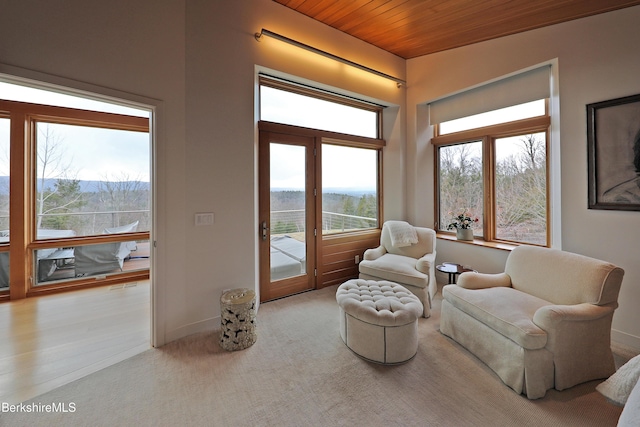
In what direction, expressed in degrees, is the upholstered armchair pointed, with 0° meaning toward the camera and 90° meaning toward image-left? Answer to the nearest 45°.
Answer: approximately 45°

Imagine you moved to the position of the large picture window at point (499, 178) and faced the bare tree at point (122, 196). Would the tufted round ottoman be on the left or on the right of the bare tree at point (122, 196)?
left

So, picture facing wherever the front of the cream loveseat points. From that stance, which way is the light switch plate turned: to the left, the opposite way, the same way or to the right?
to the left

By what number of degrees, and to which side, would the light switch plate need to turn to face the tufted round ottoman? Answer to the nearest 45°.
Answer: approximately 45° to its left

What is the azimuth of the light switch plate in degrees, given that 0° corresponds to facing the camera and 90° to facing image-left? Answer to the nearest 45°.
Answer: approximately 0°

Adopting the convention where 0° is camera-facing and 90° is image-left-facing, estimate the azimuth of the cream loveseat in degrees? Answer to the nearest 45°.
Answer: approximately 45°
